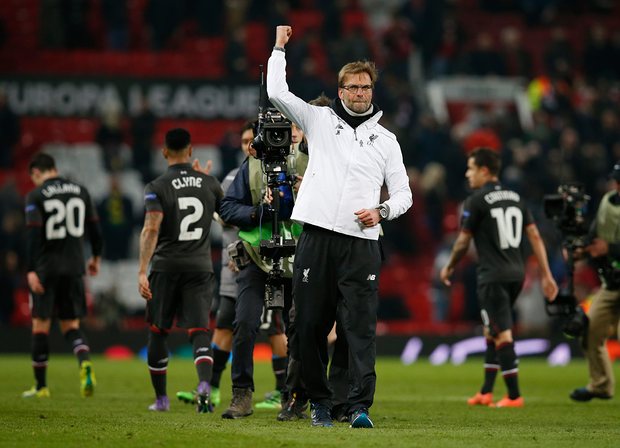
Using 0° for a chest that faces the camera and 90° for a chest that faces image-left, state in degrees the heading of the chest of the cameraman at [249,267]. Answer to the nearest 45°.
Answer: approximately 0°

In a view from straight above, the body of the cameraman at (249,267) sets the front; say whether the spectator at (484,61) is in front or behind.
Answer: behind

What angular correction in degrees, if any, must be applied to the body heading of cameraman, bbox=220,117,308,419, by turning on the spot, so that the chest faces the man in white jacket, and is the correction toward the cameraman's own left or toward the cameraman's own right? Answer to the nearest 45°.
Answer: approximately 45° to the cameraman's own left

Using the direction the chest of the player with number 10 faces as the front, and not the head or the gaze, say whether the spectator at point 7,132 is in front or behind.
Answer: in front

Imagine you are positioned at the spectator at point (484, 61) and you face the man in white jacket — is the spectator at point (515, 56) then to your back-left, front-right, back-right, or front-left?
back-left

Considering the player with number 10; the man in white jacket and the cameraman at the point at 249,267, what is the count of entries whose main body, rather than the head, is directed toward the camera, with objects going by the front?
2

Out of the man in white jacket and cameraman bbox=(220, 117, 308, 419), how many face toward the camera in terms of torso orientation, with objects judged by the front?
2

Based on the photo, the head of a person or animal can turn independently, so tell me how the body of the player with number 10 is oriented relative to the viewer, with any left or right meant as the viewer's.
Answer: facing away from the viewer and to the left of the viewer

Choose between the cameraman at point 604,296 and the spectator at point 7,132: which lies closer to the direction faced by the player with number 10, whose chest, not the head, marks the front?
the spectator
